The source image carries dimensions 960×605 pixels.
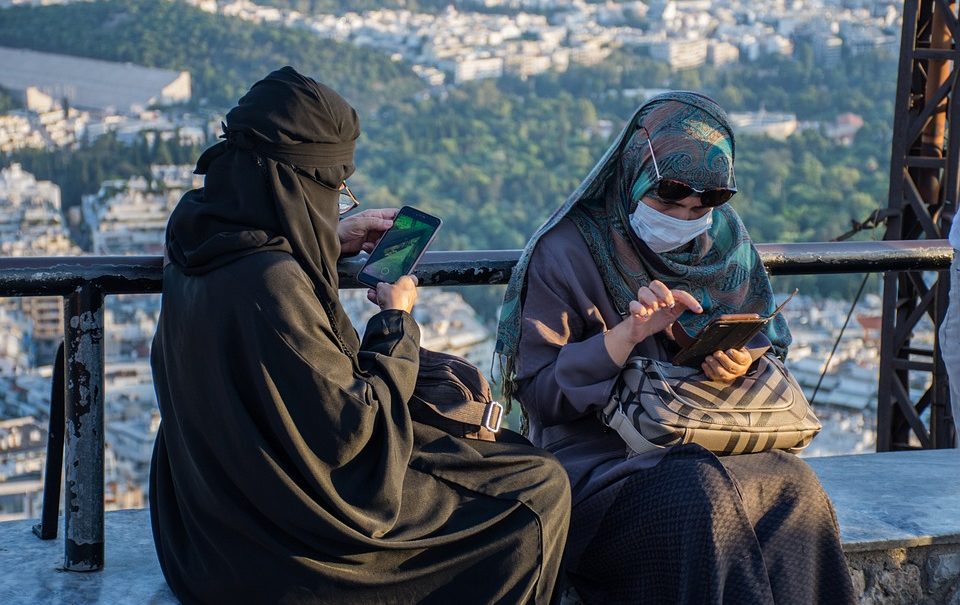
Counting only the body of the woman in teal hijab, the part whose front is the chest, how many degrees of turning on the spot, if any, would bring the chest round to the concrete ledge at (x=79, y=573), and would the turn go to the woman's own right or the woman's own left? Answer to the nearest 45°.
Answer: approximately 90° to the woman's own right

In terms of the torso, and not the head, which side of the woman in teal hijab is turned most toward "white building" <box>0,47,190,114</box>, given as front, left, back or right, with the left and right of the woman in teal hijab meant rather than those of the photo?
back

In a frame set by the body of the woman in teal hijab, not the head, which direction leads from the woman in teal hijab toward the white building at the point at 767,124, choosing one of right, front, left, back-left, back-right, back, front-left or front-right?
back-left

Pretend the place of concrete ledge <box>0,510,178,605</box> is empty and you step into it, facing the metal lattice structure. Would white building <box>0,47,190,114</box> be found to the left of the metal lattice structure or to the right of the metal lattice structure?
left

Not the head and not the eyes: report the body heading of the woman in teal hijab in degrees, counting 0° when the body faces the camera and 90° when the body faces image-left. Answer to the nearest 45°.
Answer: approximately 315°

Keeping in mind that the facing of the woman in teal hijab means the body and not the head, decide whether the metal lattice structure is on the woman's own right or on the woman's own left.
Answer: on the woman's own left

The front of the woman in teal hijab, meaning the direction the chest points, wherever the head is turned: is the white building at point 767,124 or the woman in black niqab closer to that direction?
the woman in black niqab
